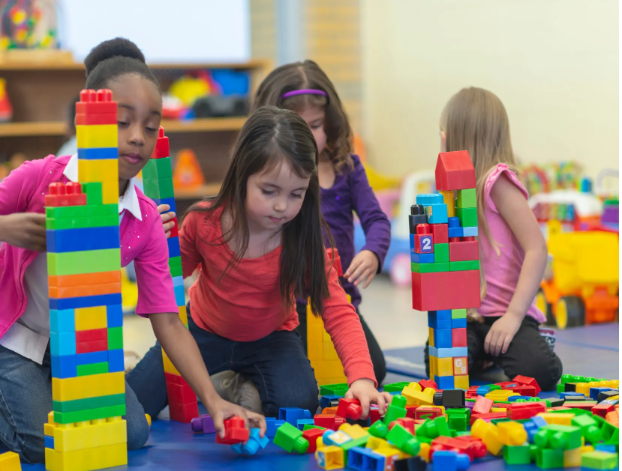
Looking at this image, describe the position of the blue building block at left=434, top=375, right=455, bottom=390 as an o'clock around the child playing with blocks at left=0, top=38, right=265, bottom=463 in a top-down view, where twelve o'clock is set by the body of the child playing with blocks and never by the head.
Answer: The blue building block is roughly at 10 o'clock from the child playing with blocks.

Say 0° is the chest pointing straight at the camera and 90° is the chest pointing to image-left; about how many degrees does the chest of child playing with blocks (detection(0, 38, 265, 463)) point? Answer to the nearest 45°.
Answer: approximately 315°

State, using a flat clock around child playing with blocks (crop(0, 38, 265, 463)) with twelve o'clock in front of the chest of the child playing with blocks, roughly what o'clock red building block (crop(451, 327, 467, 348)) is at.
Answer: The red building block is roughly at 10 o'clock from the child playing with blocks.
